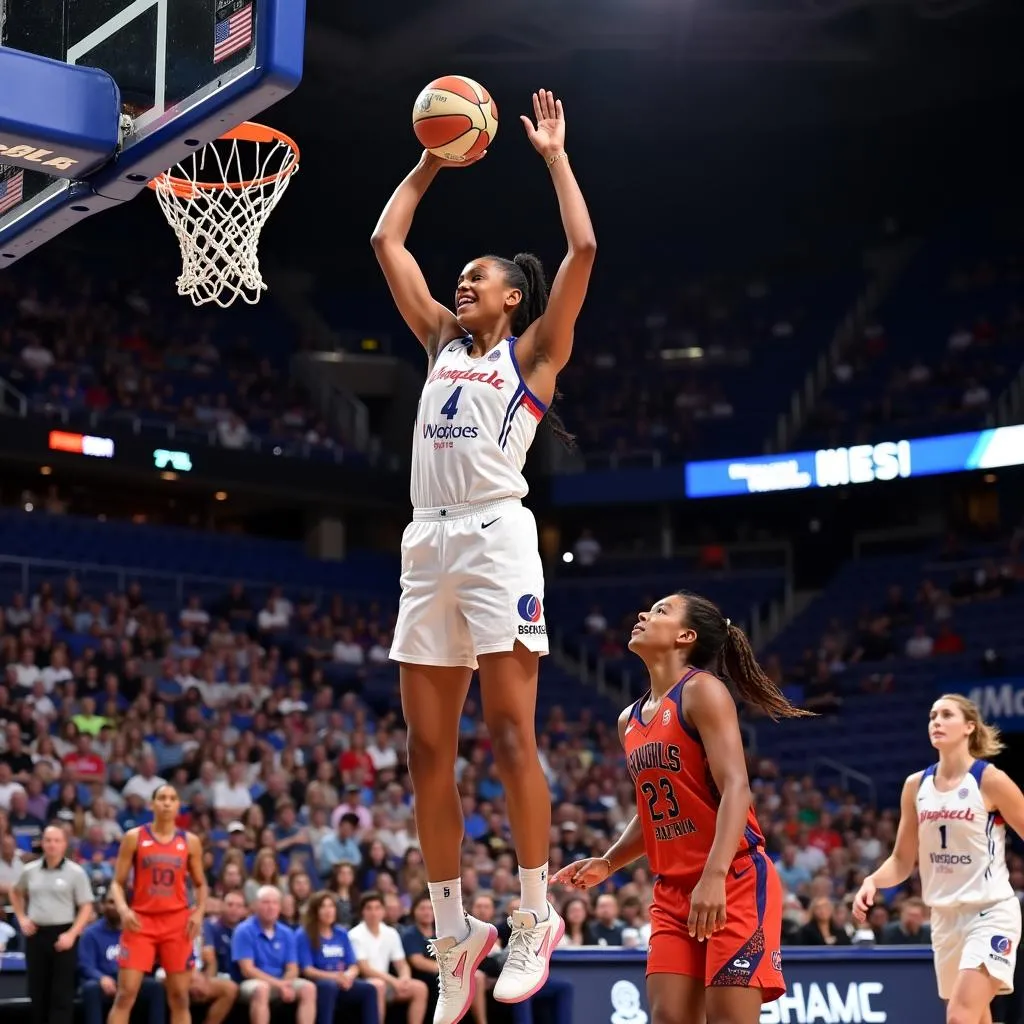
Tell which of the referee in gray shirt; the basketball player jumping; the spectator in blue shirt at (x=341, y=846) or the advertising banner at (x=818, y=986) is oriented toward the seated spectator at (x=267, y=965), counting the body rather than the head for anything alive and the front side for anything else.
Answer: the spectator in blue shirt

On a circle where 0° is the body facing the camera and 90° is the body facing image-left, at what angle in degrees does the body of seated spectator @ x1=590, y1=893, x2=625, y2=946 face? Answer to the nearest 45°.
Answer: approximately 0°

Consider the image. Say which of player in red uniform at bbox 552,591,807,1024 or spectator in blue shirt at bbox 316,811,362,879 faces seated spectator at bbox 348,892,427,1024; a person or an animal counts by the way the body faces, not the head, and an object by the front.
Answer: the spectator in blue shirt

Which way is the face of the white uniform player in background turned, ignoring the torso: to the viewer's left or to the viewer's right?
to the viewer's left

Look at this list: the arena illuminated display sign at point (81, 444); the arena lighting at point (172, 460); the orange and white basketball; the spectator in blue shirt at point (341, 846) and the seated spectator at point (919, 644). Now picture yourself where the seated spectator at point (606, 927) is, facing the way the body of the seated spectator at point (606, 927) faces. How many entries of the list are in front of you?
1

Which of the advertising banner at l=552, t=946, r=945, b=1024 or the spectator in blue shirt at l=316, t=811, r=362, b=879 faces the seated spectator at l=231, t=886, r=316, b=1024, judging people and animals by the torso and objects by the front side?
the spectator in blue shirt

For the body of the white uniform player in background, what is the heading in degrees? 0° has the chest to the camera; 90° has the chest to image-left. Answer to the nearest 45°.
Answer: approximately 45°

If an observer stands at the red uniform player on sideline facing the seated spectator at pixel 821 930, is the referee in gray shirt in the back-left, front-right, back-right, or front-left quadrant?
back-left

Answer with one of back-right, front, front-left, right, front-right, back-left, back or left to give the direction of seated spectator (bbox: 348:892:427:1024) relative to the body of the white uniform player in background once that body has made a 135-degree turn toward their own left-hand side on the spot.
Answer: back-left

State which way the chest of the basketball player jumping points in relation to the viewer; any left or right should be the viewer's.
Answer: facing the viewer and to the left of the viewer

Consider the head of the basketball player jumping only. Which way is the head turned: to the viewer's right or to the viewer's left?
to the viewer's left

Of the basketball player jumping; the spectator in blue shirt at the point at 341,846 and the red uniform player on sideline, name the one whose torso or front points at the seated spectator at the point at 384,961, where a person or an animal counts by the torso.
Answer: the spectator in blue shirt

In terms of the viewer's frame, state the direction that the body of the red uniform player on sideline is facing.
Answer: toward the camera
